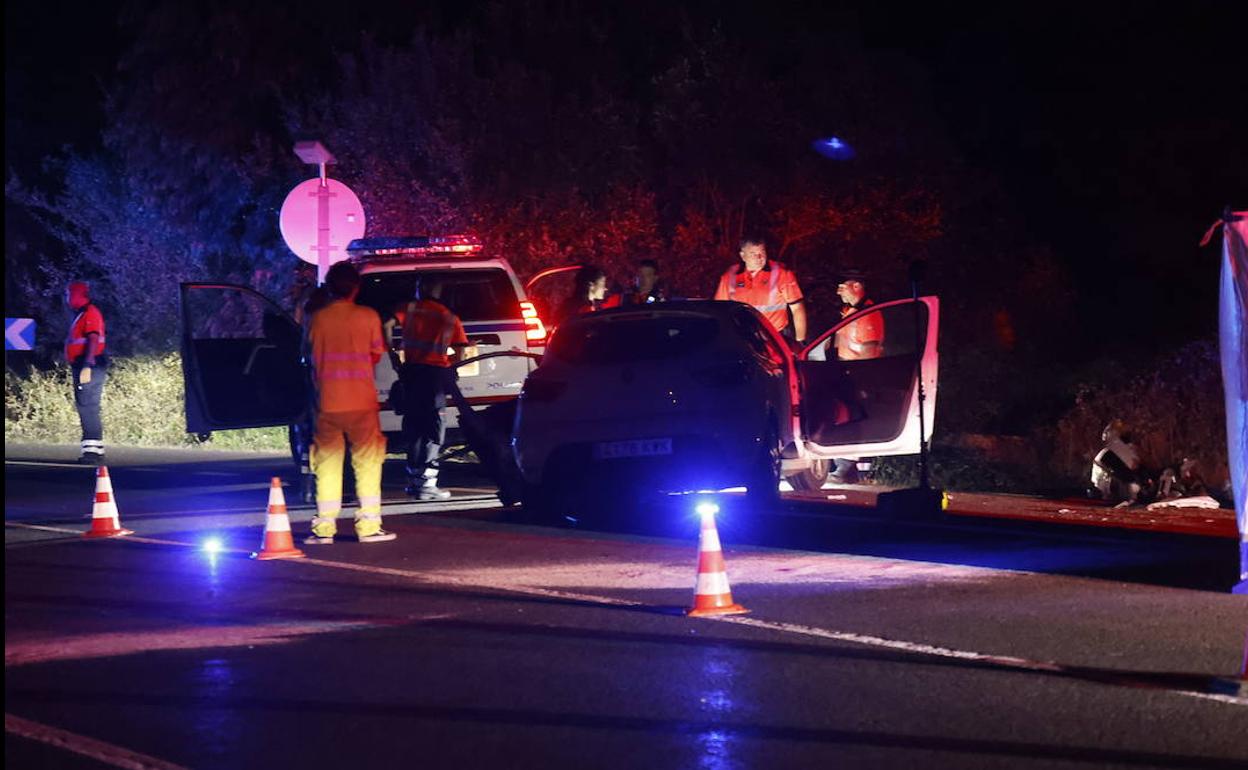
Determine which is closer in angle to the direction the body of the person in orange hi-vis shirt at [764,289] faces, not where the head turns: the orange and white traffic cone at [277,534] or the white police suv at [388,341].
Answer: the orange and white traffic cone

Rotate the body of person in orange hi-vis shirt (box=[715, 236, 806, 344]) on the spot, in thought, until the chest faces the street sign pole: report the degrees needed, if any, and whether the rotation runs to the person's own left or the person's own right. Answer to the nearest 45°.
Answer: approximately 135° to the person's own right

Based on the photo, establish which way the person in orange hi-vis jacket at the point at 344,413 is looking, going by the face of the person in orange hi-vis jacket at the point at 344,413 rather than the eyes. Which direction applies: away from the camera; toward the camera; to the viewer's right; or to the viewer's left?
away from the camera

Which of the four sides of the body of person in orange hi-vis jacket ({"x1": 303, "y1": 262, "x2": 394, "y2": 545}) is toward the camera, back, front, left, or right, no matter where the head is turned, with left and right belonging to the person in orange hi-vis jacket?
back

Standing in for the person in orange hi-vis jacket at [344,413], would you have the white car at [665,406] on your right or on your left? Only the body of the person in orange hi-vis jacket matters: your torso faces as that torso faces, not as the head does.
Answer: on your right

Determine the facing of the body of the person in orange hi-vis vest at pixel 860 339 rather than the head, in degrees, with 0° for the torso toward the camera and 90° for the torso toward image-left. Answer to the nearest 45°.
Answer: approximately 45°

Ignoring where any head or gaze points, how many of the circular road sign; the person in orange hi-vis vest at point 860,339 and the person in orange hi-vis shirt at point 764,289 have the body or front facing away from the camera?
1

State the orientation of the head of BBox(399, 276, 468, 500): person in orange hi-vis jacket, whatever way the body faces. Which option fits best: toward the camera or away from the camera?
away from the camera

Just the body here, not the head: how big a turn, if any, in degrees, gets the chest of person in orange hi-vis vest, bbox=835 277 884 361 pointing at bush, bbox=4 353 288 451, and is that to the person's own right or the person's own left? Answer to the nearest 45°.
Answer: approximately 90° to the person's own right

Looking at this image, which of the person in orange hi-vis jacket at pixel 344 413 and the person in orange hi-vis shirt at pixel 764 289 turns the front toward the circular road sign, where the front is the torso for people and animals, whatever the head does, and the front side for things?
the person in orange hi-vis jacket at pixel 344 413

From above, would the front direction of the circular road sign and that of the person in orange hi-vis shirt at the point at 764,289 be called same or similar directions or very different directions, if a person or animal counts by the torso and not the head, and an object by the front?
very different directions
